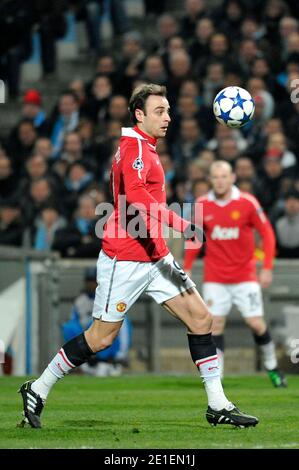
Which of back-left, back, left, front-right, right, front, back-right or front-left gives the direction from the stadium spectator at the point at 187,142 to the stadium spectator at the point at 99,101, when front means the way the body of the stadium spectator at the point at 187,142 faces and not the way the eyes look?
back-right

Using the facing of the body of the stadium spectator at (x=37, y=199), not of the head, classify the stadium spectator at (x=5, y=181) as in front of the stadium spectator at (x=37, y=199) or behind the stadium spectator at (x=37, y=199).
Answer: behind

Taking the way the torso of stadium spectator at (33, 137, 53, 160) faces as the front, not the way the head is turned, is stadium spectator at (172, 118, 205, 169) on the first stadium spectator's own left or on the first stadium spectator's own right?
on the first stadium spectator's own left

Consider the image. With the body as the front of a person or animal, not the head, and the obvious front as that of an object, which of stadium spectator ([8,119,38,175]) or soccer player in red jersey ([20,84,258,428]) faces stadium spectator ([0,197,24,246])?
stadium spectator ([8,119,38,175])

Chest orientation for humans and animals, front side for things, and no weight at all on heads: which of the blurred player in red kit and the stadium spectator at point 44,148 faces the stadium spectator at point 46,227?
the stadium spectator at point 44,148

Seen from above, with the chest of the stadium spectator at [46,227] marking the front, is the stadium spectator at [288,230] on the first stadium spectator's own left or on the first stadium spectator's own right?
on the first stadium spectator's own left
